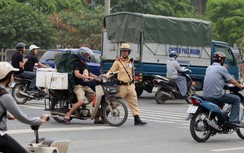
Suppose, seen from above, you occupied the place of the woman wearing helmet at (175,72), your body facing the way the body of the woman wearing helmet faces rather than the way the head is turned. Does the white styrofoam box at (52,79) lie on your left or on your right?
on your right

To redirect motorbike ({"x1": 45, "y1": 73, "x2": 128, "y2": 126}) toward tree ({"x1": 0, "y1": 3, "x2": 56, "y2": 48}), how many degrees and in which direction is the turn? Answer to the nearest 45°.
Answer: approximately 90° to its left

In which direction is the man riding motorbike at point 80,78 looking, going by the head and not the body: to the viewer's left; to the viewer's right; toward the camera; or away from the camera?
to the viewer's right

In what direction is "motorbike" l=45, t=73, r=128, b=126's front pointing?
to the viewer's right

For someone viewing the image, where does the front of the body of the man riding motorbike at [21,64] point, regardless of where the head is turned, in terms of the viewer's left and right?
facing to the right of the viewer

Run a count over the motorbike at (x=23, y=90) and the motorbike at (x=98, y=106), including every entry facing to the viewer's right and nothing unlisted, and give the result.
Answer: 2

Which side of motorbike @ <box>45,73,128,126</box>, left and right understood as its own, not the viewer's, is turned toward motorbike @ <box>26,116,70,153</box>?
right
